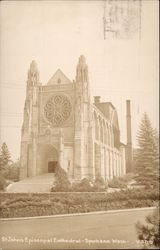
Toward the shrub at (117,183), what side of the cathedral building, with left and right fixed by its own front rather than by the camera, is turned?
left

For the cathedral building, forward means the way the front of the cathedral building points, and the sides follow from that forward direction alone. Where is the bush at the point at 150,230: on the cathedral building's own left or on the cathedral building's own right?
on the cathedral building's own left

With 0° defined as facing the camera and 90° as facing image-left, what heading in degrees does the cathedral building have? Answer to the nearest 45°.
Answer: approximately 45°

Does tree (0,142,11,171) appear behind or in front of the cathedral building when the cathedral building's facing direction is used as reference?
in front

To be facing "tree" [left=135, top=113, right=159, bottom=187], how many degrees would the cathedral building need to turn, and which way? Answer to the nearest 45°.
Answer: approximately 90° to its left

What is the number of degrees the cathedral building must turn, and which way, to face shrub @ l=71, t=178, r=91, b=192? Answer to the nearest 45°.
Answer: approximately 45° to its left
